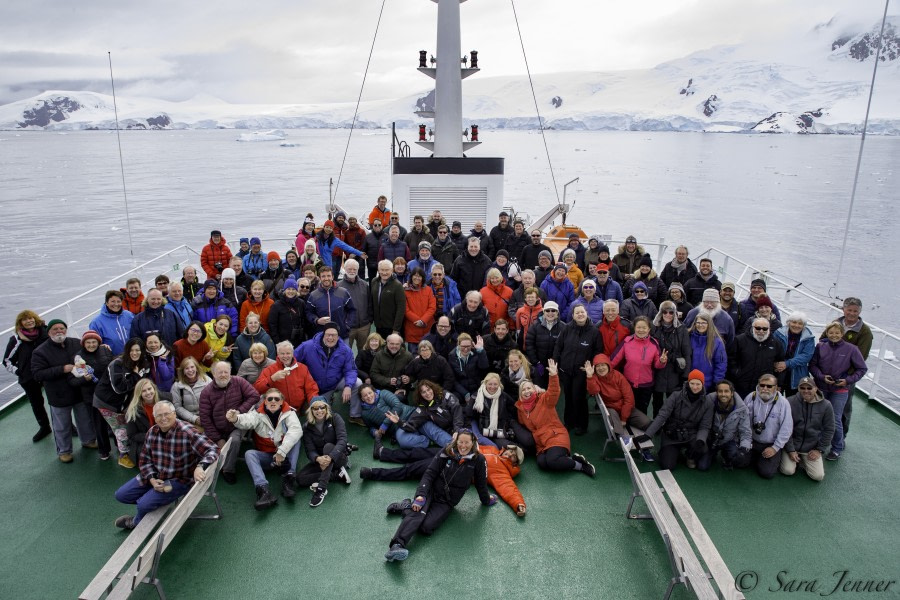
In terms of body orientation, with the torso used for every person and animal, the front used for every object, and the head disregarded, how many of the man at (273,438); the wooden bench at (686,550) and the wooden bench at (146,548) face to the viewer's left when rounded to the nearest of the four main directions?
1

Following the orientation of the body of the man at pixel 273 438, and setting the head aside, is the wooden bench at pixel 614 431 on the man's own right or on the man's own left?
on the man's own left

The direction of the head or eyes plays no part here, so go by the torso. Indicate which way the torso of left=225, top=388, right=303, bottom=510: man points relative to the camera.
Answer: toward the camera

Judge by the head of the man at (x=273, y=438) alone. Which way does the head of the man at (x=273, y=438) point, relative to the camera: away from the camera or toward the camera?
toward the camera

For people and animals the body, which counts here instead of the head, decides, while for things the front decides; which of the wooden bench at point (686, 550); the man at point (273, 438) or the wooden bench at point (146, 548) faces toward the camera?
the man

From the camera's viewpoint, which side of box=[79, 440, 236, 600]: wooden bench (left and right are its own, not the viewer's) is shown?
left

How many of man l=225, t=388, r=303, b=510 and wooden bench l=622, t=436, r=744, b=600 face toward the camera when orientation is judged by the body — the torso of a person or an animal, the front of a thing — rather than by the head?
1

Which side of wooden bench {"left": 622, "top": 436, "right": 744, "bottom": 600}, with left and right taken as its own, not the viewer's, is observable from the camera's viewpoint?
right
